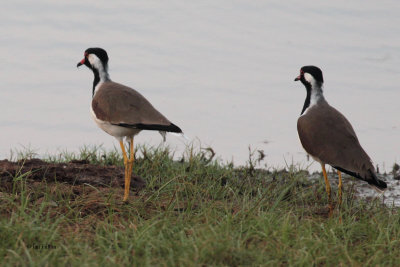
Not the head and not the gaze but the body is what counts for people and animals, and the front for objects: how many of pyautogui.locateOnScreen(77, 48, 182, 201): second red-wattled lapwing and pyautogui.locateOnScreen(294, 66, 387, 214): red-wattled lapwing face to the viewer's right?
0

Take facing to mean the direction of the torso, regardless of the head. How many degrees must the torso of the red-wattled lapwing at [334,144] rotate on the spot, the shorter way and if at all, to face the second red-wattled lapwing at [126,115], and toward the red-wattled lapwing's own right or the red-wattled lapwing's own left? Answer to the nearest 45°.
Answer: approximately 45° to the red-wattled lapwing's own left

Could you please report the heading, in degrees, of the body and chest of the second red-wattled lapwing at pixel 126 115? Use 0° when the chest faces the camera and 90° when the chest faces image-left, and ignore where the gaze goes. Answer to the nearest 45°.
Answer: approximately 90°

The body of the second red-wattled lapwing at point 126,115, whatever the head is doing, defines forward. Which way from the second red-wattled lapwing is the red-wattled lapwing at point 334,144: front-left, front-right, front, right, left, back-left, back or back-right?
back

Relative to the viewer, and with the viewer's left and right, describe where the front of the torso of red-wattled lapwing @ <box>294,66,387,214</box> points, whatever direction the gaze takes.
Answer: facing away from the viewer and to the left of the viewer
